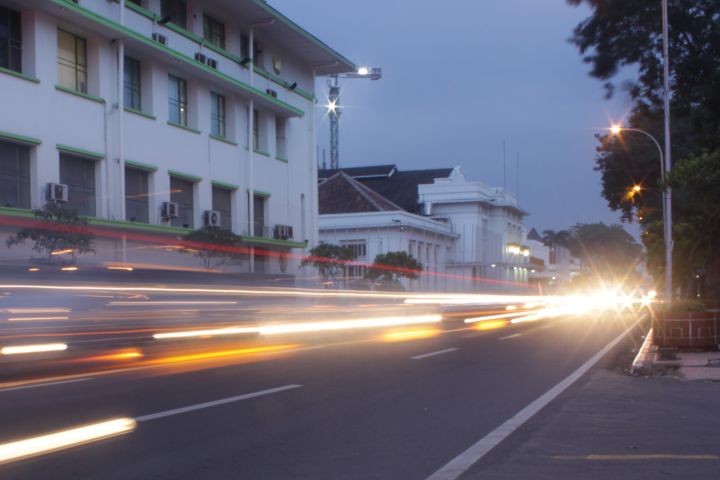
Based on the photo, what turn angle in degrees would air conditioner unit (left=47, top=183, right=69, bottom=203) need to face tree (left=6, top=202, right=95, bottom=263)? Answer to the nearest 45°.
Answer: approximately 45° to its right

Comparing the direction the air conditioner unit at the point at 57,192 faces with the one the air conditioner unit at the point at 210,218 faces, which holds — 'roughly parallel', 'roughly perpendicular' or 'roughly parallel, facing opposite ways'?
roughly parallel

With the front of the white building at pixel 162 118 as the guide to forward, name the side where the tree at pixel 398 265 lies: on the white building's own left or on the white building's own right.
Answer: on the white building's own left

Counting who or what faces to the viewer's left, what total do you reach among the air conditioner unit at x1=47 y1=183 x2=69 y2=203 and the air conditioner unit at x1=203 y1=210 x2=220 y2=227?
0

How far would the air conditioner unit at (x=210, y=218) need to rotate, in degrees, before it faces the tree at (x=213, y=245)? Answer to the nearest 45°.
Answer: approximately 45° to its right

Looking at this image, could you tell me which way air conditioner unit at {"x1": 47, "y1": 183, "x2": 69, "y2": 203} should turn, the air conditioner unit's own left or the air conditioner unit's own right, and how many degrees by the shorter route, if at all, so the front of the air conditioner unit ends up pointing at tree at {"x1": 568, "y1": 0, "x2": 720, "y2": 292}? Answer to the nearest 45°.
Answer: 0° — it already faces it

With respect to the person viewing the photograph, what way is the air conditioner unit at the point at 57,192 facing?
facing the viewer and to the right of the viewer

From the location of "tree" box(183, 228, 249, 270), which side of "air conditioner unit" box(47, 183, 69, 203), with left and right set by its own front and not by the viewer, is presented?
left

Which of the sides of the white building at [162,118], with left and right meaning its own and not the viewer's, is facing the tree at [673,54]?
front
